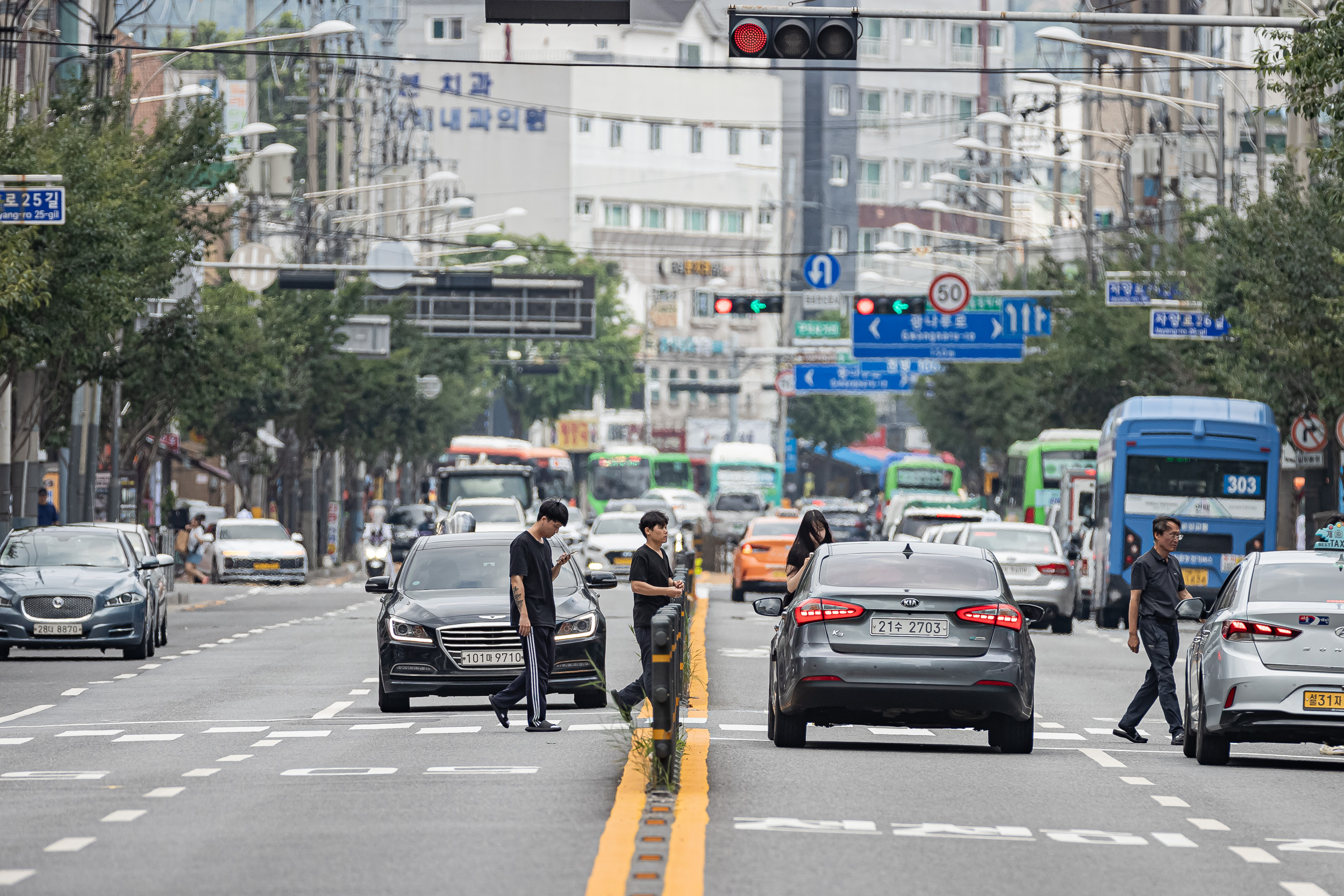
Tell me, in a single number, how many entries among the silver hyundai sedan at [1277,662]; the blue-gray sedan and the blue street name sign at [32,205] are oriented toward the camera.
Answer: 2

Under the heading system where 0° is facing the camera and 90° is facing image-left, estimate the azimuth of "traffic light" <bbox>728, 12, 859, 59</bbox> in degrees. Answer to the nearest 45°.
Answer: approximately 0°

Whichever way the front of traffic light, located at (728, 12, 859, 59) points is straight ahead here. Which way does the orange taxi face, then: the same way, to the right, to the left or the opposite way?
the opposite way

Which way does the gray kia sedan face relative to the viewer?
away from the camera

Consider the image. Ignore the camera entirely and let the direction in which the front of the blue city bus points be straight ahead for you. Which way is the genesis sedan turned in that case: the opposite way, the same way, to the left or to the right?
the opposite way

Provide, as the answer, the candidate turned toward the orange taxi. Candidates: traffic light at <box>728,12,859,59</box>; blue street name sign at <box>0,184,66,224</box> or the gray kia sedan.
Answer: the gray kia sedan

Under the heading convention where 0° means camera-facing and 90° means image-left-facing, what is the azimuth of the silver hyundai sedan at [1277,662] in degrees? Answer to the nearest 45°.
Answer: approximately 180°

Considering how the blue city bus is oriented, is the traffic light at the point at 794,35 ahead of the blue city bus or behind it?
behind

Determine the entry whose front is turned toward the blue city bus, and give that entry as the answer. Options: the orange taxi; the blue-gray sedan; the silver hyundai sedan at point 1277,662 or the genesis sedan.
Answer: the silver hyundai sedan

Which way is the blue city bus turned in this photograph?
away from the camera

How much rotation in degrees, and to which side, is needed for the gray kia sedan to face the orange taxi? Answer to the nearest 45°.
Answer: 0° — it already faces it

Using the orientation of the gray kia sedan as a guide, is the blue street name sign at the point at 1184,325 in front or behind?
in front

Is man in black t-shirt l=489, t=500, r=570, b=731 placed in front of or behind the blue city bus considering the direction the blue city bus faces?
behind

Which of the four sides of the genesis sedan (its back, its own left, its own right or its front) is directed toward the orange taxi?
back

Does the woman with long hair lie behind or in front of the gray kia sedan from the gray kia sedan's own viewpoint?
in front
